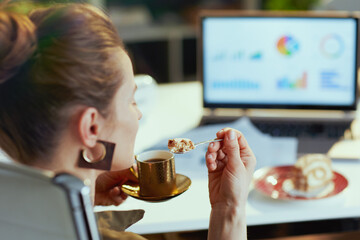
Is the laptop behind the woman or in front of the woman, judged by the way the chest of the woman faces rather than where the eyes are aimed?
in front

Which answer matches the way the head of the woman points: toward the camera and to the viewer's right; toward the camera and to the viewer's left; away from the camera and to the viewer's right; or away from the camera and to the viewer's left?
away from the camera and to the viewer's right

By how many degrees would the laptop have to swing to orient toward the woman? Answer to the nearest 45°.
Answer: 0° — it already faces them

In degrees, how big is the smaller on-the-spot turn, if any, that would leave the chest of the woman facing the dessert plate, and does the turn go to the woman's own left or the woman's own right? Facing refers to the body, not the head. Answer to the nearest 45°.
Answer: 0° — they already face it

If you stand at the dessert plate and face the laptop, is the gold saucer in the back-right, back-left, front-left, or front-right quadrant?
back-left

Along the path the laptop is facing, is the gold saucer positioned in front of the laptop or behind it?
in front

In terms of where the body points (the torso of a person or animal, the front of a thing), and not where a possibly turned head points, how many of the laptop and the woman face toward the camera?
1

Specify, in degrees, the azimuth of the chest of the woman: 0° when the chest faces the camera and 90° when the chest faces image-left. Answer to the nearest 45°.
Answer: approximately 225°

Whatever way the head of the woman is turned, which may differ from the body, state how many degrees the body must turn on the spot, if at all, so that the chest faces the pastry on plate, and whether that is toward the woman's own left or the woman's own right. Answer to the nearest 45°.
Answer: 0° — they already face it

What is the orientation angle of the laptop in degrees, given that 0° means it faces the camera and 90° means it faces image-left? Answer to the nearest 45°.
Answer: approximately 0°
